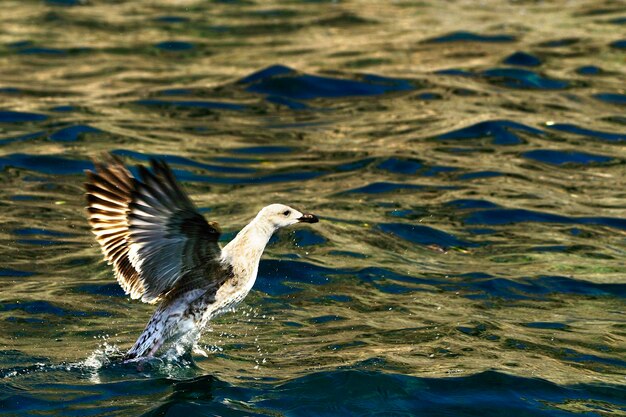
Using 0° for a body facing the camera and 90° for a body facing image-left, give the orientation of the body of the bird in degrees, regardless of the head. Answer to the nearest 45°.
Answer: approximately 270°
